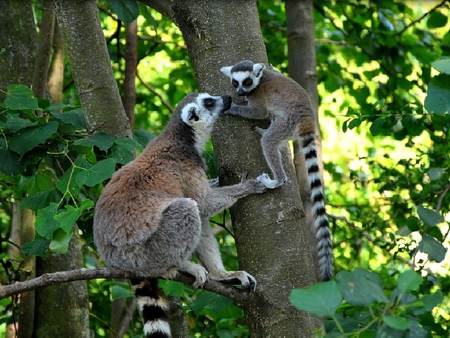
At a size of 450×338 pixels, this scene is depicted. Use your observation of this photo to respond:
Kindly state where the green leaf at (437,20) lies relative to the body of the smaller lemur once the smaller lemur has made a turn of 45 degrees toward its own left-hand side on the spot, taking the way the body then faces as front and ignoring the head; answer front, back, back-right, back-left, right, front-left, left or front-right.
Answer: back

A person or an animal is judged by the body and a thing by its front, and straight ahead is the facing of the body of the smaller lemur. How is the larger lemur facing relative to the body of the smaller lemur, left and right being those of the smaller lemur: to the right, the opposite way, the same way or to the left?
the opposite way

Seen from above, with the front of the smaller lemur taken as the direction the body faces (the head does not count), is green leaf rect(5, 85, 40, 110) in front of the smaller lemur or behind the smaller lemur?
in front

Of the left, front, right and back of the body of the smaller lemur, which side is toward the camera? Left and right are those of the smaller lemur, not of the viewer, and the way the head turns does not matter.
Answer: left

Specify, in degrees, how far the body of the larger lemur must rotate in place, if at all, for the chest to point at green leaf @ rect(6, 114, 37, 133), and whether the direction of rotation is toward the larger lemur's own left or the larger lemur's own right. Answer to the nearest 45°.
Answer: approximately 135° to the larger lemur's own left

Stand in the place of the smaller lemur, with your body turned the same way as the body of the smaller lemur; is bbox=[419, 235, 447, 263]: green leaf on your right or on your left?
on your right

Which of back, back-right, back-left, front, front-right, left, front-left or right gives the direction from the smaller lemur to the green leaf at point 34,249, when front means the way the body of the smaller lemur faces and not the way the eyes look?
front-left

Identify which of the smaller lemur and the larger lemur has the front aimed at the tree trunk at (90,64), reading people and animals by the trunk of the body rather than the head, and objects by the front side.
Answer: the smaller lemur

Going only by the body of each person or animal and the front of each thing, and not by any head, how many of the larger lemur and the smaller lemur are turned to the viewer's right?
1

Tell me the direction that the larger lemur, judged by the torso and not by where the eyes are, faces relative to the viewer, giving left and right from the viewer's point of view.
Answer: facing to the right of the viewer

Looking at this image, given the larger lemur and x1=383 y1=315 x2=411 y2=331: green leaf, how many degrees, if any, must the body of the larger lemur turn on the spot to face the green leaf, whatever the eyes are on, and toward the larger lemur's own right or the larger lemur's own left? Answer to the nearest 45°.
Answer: approximately 45° to the larger lemur's own right

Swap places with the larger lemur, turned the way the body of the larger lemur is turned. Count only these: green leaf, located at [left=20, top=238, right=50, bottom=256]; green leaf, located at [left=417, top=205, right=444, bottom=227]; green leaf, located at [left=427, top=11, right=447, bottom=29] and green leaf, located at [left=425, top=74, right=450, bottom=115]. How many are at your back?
1

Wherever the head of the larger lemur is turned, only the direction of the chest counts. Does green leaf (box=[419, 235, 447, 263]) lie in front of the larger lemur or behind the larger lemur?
in front

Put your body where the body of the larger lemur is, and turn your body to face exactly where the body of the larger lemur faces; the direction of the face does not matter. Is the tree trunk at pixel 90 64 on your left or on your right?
on your left
